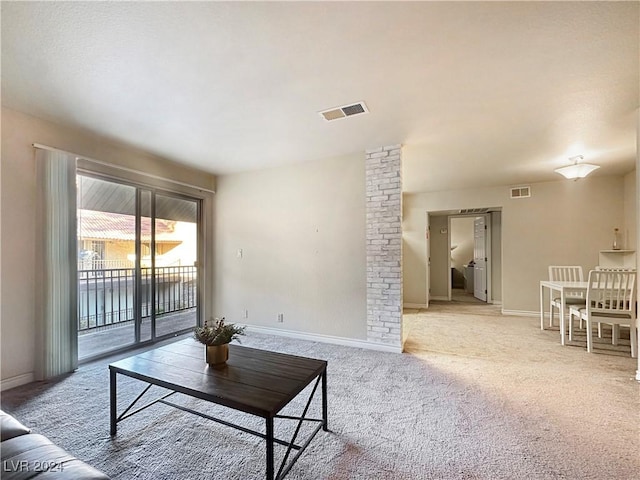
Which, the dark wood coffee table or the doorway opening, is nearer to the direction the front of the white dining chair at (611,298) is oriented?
the doorway opening

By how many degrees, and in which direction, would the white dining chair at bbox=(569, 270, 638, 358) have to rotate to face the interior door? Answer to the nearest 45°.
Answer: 0° — it already faces it

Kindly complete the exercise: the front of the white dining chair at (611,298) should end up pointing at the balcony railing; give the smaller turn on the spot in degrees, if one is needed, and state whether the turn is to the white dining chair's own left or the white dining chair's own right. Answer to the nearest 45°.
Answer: approximately 90° to the white dining chair's own left

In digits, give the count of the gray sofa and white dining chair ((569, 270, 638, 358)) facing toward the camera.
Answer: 0

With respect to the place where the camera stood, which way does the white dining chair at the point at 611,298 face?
facing away from the viewer and to the left of the viewer

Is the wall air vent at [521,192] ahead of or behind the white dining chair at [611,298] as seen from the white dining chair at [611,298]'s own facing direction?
ahead

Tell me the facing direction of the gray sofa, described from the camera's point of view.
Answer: facing away from the viewer and to the right of the viewer

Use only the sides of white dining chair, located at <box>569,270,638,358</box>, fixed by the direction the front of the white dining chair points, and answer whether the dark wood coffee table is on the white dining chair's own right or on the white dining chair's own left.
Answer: on the white dining chair's own left

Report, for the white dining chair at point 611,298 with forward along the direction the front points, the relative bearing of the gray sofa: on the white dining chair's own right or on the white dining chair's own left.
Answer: on the white dining chair's own left

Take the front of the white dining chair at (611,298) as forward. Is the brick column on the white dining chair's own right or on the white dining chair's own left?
on the white dining chair's own left
